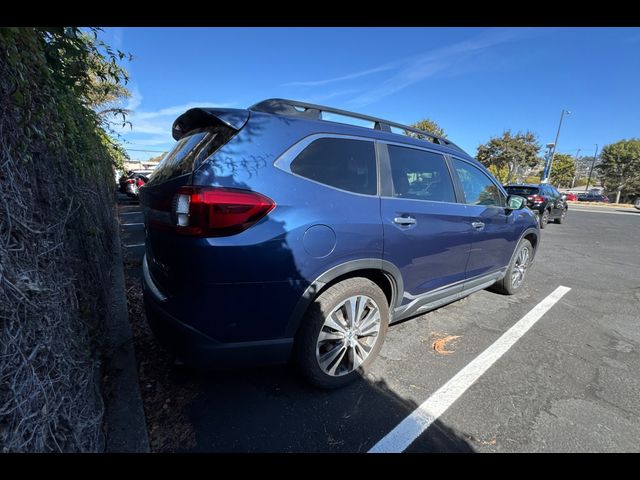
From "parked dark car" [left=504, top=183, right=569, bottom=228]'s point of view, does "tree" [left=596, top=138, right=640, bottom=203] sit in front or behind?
in front

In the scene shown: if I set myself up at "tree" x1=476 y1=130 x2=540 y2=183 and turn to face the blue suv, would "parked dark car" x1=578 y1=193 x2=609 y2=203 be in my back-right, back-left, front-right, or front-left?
back-left

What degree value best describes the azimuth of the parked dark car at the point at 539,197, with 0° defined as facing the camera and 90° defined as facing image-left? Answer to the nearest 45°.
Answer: approximately 225°

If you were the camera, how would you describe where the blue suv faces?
facing away from the viewer and to the right of the viewer

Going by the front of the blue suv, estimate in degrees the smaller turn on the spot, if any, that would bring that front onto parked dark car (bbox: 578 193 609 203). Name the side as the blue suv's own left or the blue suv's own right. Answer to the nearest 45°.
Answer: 0° — it already faces it

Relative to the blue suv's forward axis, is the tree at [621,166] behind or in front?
in front

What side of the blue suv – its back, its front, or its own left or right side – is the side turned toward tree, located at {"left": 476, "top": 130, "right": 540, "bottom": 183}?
front

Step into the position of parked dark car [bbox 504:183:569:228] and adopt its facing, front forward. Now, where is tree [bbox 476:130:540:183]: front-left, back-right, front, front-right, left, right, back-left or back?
front-left
